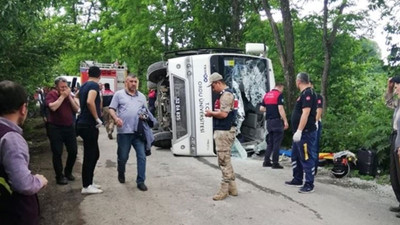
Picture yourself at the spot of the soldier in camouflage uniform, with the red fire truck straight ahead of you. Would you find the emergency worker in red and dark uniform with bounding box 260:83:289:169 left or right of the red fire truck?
right

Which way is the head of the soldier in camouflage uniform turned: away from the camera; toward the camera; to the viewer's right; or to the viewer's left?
to the viewer's left

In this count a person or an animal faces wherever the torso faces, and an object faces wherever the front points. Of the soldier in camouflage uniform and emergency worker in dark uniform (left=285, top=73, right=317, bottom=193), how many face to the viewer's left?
2

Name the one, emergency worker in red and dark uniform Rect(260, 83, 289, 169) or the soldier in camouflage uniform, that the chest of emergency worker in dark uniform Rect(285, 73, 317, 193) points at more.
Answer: the soldier in camouflage uniform

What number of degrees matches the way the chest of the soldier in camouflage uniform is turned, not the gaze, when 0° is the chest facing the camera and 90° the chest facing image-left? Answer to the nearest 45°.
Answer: approximately 90°

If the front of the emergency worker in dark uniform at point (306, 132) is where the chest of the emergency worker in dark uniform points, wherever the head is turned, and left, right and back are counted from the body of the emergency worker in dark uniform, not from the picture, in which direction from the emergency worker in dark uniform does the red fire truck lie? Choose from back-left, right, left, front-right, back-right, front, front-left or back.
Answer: front-right

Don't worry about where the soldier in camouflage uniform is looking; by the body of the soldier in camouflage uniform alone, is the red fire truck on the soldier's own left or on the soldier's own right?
on the soldier's own right

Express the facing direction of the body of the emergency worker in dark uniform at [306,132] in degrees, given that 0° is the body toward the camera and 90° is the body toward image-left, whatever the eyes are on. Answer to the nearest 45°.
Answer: approximately 90°

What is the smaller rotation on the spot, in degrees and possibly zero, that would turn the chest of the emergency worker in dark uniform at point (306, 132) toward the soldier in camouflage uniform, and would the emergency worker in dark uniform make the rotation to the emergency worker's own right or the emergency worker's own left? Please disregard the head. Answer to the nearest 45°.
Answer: approximately 45° to the emergency worker's own left
